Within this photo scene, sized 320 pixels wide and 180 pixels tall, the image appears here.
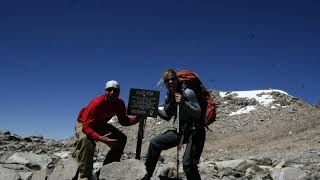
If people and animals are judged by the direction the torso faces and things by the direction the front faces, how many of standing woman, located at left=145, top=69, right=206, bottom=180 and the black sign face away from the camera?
0

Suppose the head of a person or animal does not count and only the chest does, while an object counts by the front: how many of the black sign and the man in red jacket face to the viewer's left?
0

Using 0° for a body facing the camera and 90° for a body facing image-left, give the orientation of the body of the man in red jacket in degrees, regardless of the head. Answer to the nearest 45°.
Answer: approximately 315°

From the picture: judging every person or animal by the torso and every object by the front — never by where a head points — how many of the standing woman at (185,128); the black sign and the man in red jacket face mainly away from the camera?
0

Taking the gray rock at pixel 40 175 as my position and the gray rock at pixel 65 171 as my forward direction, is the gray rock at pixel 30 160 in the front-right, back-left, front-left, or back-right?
back-left

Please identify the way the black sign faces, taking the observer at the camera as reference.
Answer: facing the viewer

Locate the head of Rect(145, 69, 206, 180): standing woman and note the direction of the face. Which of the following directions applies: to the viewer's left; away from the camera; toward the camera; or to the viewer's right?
toward the camera

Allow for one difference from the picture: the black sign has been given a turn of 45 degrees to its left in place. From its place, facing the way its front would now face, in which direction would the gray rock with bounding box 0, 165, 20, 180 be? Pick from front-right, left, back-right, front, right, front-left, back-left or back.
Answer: back-right

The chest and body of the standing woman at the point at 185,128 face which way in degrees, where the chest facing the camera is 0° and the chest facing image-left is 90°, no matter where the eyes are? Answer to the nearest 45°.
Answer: approximately 45°
